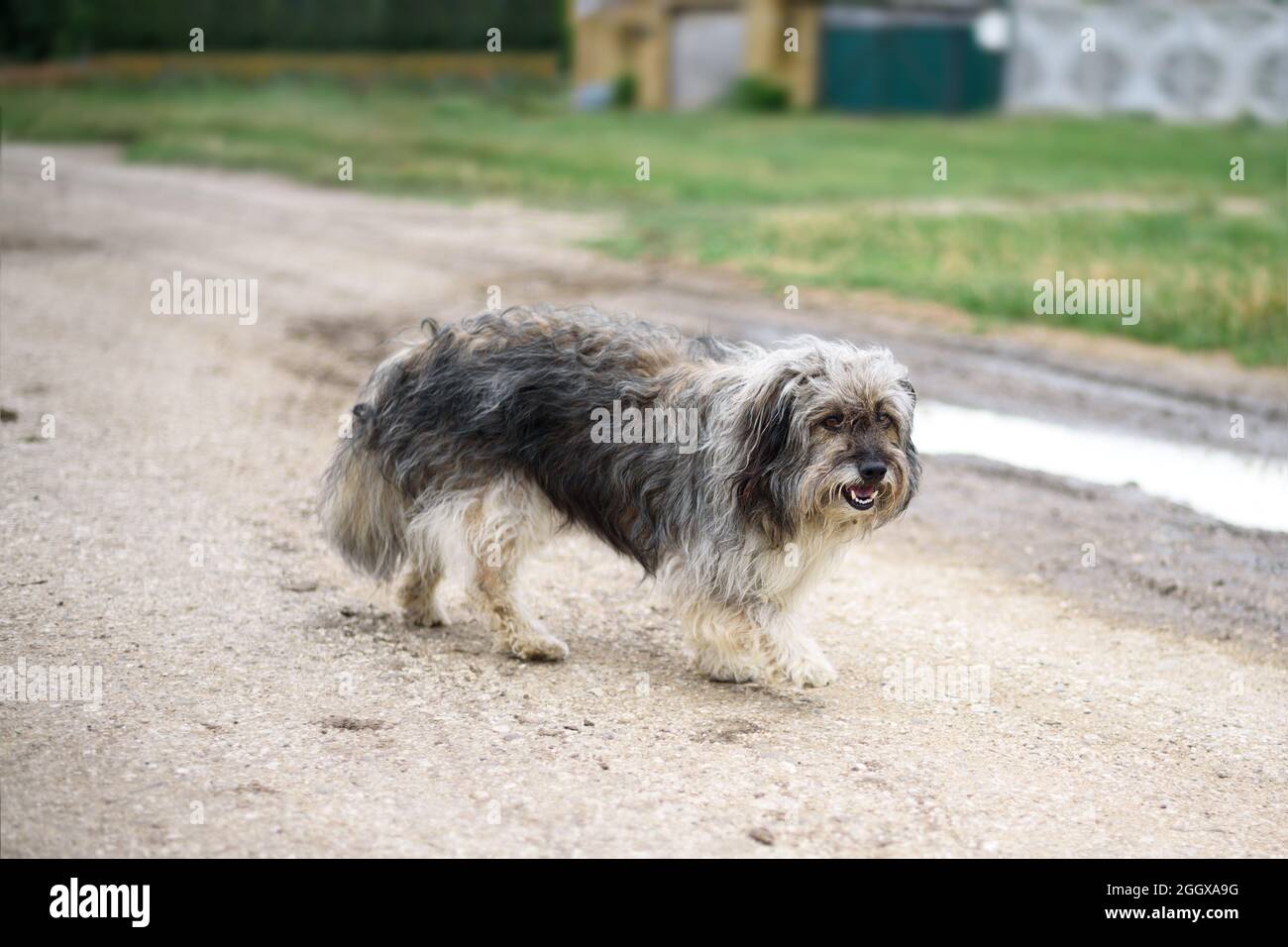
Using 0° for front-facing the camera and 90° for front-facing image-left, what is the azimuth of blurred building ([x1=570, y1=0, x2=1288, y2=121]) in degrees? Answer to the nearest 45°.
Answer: approximately 0°

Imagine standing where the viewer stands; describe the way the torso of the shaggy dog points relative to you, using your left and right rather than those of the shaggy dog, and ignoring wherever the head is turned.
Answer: facing the viewer and to the right of the viewer
